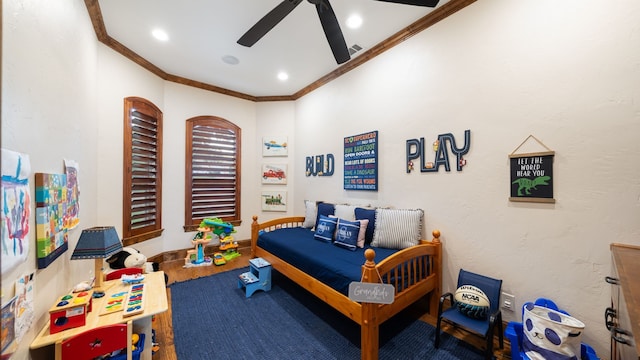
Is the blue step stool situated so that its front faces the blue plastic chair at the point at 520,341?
no

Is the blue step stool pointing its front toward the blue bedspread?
no

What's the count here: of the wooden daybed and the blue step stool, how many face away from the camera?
0

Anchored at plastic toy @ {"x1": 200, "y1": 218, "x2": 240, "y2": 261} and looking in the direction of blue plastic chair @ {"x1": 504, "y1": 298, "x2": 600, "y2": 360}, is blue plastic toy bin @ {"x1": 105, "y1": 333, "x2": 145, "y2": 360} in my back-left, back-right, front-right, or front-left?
front-right

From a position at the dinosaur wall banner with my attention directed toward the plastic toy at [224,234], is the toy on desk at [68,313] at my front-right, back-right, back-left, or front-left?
front-left

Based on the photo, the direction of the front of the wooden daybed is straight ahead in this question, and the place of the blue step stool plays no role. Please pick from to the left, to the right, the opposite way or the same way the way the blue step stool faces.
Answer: the same way

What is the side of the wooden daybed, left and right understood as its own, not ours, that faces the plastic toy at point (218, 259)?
right

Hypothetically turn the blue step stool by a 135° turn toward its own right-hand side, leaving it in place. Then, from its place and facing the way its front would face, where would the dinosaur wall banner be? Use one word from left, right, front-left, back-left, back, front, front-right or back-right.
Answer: back-right

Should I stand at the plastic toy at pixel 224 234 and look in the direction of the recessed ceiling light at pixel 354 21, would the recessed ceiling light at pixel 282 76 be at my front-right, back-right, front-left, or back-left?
front-left

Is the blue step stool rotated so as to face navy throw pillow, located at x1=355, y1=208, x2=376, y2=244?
no

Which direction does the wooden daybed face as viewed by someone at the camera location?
facing the viewer and to the left of the viewer

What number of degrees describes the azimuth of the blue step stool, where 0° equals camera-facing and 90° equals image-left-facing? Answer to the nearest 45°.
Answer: approximately 45°

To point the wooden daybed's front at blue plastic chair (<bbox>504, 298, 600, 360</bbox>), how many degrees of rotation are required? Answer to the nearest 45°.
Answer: approximately 135° to its left

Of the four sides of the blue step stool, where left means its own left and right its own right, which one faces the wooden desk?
front

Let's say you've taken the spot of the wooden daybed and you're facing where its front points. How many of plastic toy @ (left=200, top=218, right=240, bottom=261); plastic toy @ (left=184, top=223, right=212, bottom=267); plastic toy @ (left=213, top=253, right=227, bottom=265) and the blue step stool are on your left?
0

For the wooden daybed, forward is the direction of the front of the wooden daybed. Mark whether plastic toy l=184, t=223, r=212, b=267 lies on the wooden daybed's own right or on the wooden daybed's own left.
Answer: on the wooden daybed's own right
